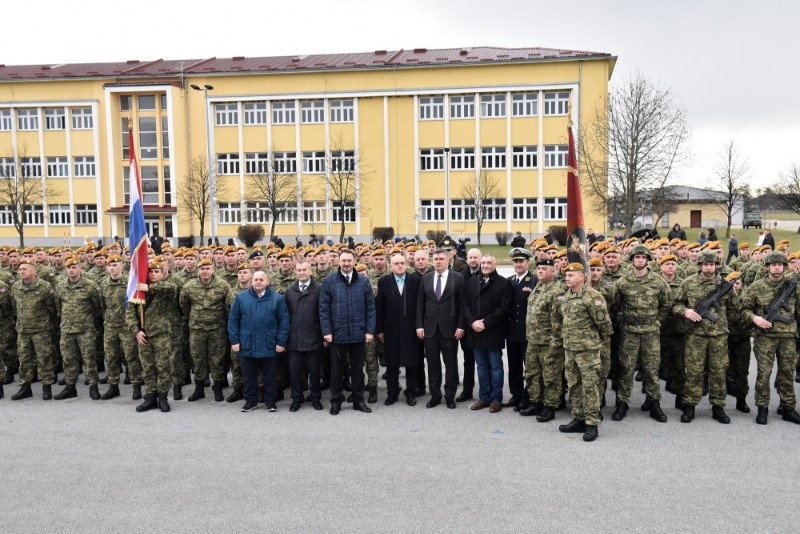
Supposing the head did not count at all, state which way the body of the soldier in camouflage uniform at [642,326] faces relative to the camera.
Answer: toward the camera

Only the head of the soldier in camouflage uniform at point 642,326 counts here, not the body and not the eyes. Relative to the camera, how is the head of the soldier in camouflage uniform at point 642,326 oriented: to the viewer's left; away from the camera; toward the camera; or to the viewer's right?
toward the camera

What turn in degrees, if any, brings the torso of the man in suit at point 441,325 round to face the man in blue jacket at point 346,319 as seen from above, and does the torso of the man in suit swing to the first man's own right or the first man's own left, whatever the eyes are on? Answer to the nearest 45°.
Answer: approximately 90° to the first man's own right

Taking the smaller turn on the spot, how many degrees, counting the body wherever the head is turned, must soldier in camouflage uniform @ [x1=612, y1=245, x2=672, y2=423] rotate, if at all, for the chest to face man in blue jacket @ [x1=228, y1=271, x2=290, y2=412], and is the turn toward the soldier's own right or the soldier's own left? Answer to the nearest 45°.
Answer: approximately 90° to the soldier's own right

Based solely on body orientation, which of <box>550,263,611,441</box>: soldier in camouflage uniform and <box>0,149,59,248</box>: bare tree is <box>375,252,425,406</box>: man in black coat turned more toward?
the soldier in camouflage uniform

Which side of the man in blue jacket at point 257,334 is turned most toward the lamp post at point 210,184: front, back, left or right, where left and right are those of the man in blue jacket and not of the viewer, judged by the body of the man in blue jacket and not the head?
back

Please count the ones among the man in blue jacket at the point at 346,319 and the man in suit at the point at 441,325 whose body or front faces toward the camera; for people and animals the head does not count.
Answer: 2

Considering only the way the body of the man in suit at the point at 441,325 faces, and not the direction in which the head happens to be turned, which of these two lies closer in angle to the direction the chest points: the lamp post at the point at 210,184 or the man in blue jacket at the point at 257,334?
the man in blue jacket

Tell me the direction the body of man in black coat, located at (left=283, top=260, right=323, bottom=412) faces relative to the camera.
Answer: toward the camera

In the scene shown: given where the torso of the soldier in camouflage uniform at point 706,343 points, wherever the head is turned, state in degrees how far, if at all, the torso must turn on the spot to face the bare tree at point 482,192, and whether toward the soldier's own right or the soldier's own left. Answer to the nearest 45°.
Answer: approximately 135° to the soldier's own right

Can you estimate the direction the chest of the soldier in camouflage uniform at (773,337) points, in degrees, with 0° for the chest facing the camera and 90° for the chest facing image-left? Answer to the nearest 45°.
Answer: approximately 0°

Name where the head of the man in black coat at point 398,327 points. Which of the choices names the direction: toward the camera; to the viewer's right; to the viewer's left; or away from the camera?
toward the camera

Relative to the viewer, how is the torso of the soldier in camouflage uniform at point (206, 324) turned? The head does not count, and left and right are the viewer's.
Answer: facing the viewer

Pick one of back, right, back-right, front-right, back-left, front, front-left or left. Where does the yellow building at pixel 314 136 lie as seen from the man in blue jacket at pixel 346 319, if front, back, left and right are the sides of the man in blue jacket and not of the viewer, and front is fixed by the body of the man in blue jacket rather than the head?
back
